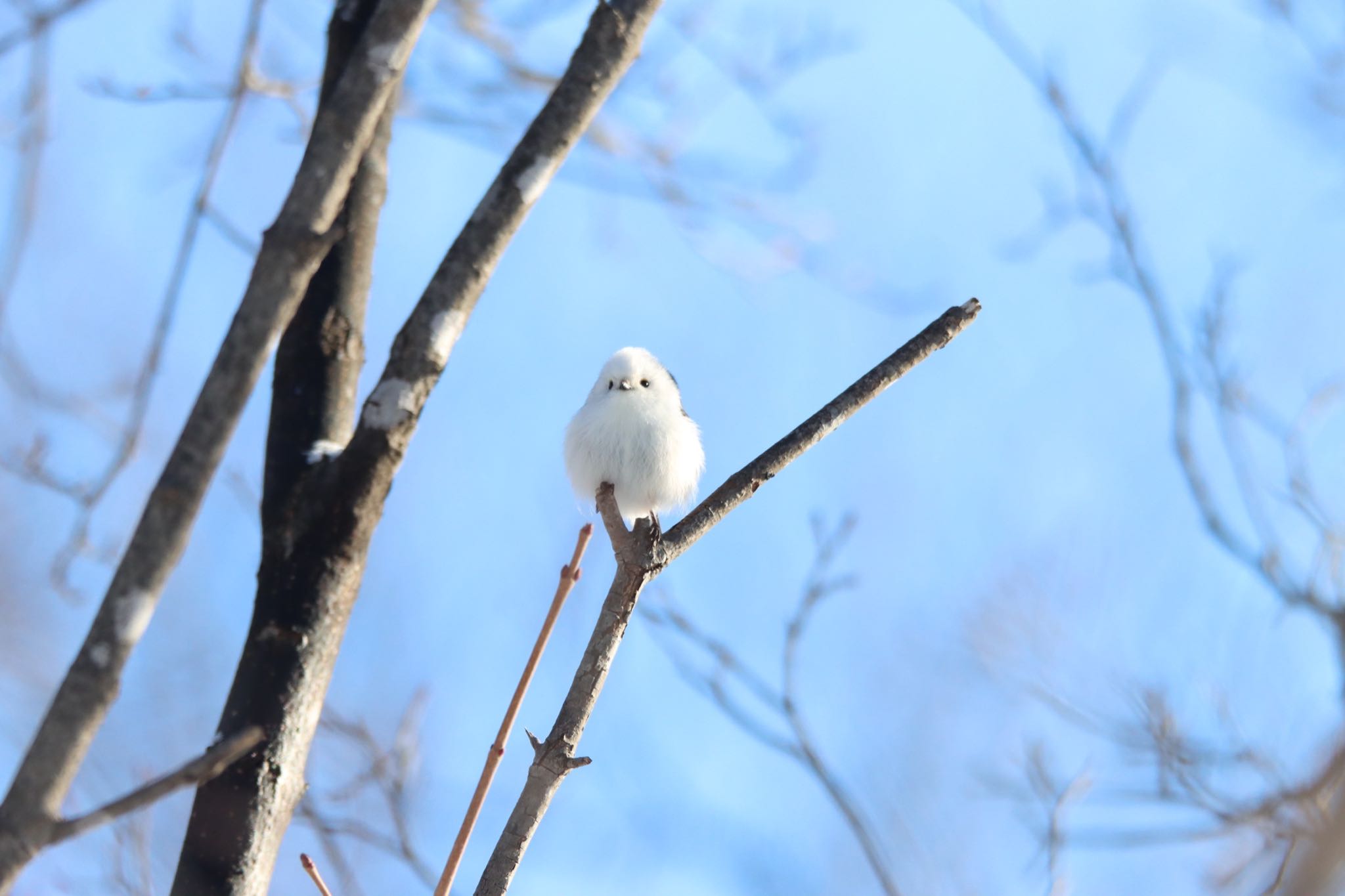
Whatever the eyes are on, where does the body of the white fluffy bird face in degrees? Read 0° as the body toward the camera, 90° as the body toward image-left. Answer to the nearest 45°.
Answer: approximately 0°
